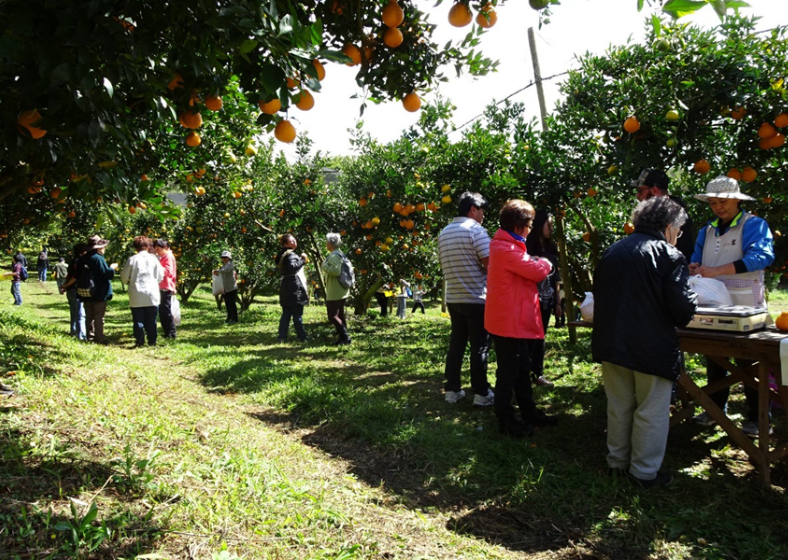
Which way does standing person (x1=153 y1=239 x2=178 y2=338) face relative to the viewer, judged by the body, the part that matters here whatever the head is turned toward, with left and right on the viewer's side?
facing to the left of the viewer

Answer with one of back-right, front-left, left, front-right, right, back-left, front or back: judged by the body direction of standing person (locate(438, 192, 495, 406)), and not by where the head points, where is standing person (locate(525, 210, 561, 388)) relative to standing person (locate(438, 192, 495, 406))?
front

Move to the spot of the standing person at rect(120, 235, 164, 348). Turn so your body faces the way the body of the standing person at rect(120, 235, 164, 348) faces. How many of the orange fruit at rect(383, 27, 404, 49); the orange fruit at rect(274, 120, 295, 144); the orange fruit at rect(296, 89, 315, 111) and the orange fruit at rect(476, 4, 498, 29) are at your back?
4

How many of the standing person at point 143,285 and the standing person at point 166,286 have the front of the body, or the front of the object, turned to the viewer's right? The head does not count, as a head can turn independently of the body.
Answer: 0

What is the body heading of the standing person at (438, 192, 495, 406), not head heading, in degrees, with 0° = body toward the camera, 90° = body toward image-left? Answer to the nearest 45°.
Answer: approximately 225°

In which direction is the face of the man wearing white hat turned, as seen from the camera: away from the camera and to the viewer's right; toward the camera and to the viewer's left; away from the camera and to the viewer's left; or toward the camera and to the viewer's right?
toward the camera and to the viewer's left

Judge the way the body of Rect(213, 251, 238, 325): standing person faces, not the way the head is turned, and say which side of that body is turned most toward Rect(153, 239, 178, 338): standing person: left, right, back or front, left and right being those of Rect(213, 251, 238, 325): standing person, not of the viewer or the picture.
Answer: left

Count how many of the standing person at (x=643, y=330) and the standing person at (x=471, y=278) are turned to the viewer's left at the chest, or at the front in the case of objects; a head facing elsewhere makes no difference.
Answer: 0

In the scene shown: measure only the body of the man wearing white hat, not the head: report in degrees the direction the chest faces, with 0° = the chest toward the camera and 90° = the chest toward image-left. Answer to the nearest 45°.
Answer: approximately 45°

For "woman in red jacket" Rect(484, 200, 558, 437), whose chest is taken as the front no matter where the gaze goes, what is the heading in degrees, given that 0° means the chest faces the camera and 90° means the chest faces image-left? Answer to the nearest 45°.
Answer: approximately 270°

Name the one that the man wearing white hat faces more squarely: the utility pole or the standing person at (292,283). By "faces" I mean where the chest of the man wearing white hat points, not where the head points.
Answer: the standing person

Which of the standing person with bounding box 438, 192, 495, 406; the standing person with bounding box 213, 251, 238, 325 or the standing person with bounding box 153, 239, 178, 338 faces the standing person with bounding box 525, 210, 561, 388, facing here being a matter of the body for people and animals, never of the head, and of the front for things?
the standing person with bounding box 438, 192, 495, 406

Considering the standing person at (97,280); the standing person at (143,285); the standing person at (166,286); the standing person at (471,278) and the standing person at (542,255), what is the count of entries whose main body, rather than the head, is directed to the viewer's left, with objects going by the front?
1
